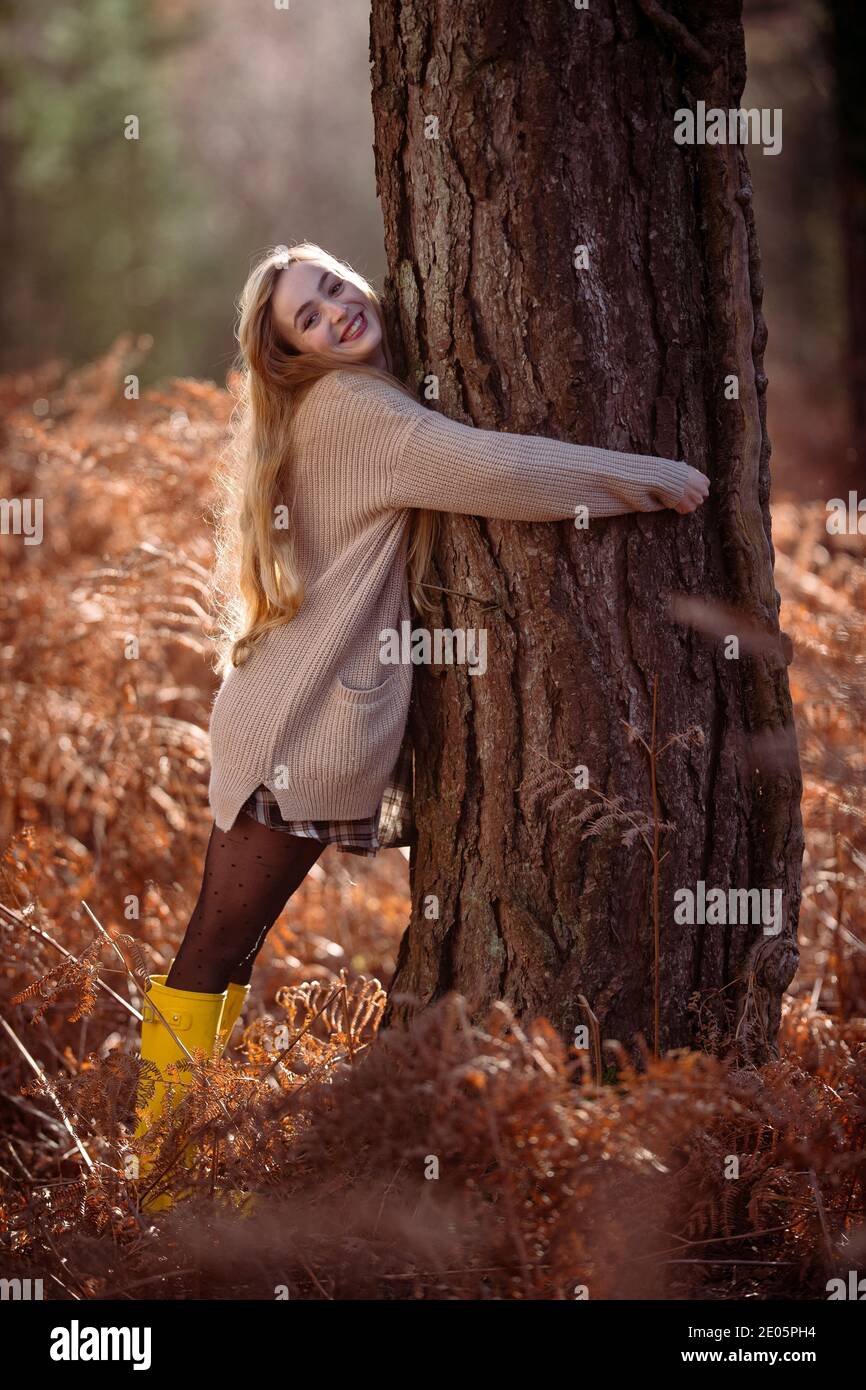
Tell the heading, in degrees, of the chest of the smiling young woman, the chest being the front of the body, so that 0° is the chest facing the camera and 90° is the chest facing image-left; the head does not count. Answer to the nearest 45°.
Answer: approximately 270°
